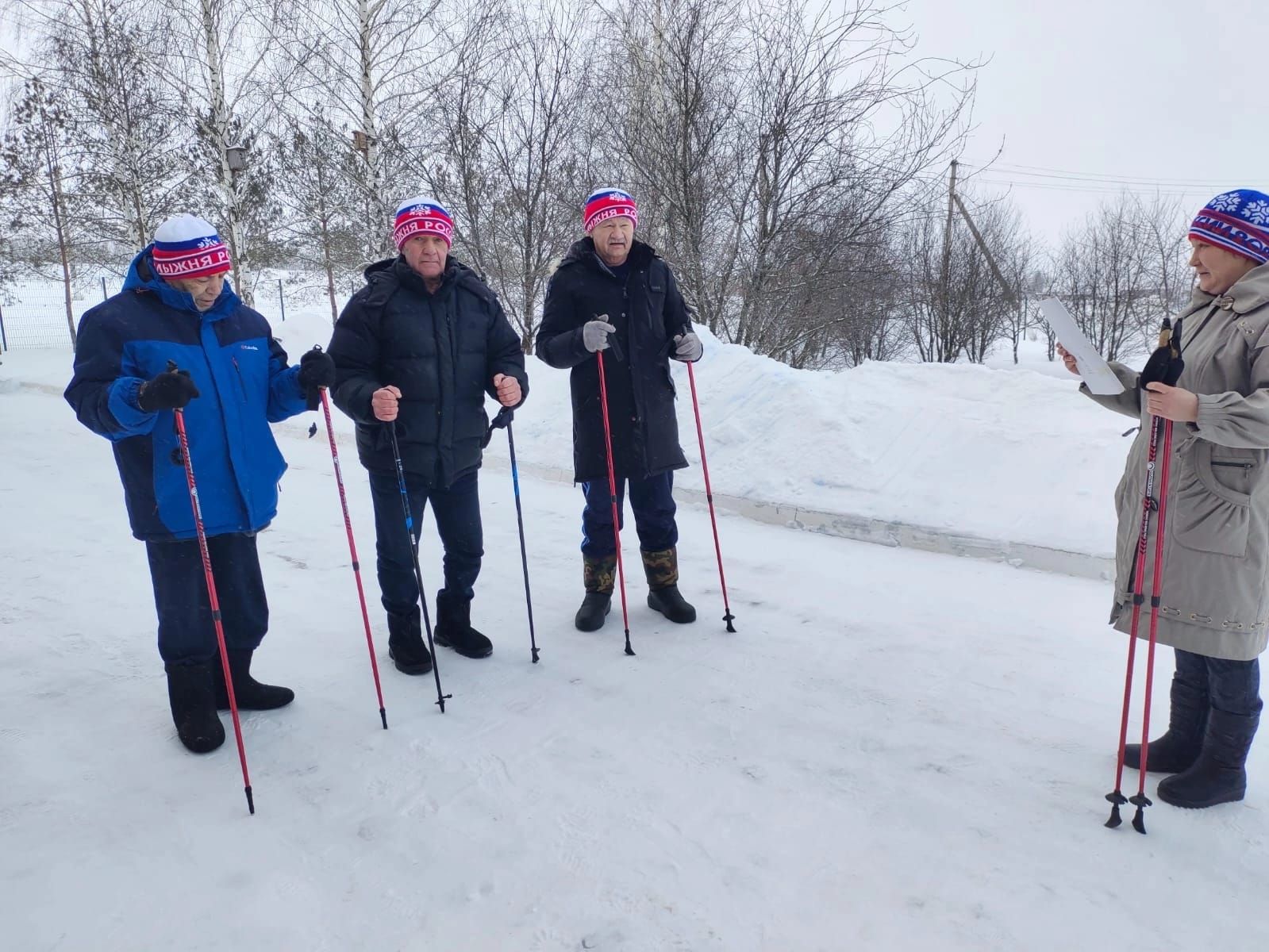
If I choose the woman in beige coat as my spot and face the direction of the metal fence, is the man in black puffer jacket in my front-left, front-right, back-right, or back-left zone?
front-left

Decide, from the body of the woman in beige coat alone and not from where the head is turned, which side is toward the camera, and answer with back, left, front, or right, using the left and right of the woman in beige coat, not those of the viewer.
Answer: left

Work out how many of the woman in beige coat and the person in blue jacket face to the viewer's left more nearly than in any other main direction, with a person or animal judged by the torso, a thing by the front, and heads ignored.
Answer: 1

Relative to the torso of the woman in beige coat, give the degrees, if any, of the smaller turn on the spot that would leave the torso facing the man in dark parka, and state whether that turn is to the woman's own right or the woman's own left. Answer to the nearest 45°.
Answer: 0° — they already face them

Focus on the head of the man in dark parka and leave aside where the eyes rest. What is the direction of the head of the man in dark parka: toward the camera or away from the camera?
toward the camera

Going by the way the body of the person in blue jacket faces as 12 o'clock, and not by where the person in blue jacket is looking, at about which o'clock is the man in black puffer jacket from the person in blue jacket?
The man in black puffer jacket is roughly at 10 o'clock from the person in blue jacket.

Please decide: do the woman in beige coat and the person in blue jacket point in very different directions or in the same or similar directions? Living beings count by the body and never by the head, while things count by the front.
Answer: very different directions

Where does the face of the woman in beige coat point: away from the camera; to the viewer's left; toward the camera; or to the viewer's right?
to the viewer's left

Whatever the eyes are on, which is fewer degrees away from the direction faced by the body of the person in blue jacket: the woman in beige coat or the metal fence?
the woman in beige coat

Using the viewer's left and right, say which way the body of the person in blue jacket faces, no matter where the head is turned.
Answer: facing the viewer and to the right of the viewer

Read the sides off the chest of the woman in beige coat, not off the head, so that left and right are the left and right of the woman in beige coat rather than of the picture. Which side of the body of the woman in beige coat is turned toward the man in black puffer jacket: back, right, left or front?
front

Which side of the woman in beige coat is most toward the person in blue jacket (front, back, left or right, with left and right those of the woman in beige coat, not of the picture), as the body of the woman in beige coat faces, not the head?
front

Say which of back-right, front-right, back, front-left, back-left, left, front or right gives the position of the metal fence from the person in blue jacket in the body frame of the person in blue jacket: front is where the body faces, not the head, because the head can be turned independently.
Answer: back-left

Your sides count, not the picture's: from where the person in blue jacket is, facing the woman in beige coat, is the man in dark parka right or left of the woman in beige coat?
left

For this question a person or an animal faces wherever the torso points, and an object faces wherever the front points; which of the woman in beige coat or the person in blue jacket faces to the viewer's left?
the woman in beige coat

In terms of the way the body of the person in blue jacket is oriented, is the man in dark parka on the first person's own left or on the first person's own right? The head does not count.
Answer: on the first person's own left

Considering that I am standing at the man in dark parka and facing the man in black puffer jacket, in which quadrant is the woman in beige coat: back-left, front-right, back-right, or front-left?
back-left
